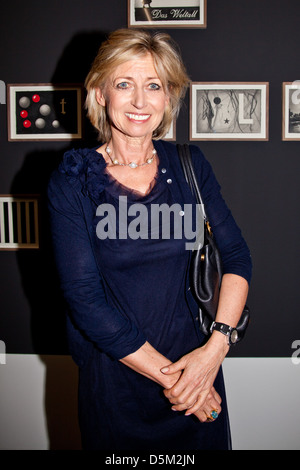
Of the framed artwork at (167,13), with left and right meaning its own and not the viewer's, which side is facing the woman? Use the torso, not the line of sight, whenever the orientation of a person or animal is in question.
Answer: front

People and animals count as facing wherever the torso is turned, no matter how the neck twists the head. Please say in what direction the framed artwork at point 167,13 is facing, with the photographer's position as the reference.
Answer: facing the viewer

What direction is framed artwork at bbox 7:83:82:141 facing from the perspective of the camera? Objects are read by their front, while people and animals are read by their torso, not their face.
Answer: toward the camera

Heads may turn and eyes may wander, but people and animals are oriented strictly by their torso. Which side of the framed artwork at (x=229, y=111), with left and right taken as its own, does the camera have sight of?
front

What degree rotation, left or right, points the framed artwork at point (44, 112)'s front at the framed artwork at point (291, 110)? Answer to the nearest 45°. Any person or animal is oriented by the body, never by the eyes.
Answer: approximately 90° to its left
